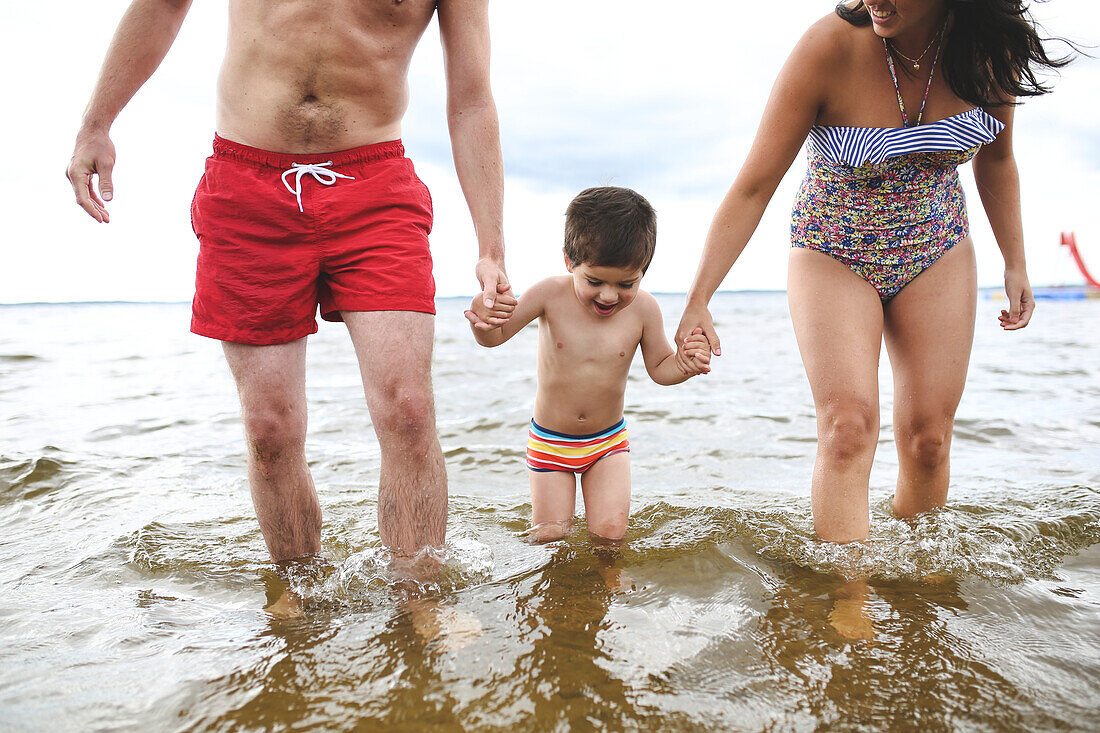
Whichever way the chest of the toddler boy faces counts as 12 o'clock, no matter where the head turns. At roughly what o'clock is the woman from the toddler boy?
The woman is roughly at 10 o'clock from the toddler boy.

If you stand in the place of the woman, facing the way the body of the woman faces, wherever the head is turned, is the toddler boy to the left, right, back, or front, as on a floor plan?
right

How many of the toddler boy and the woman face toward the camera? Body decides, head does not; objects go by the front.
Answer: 2

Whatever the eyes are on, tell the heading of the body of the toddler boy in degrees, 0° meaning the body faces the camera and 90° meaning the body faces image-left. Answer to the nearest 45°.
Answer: approximately 0°
